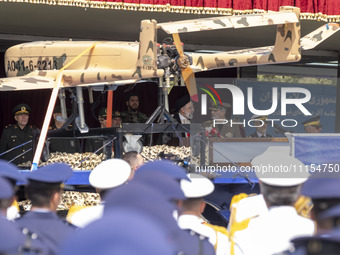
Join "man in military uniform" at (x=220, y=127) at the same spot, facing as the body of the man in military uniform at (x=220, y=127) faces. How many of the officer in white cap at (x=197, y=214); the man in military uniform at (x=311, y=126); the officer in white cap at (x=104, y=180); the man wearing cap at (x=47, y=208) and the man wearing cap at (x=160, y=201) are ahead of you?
4

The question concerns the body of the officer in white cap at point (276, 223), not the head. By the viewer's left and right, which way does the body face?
facing away from the viewer

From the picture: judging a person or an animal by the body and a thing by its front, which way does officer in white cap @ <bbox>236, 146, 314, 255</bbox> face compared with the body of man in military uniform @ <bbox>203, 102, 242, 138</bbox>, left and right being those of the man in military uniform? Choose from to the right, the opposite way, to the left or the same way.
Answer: the opposite way

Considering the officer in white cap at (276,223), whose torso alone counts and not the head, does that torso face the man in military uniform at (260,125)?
yes

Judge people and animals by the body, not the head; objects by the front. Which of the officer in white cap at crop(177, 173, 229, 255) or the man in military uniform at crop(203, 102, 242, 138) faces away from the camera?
the officer in white cap

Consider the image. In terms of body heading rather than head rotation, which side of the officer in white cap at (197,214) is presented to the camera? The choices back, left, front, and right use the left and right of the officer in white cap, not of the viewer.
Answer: back

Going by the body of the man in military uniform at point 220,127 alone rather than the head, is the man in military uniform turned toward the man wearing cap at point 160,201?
yes

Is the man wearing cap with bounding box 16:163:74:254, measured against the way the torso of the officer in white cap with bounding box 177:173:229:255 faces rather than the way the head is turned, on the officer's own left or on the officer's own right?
on the officer's own left

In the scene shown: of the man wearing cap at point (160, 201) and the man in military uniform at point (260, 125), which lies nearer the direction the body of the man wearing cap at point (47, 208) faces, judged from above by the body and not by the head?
the man in military uniform

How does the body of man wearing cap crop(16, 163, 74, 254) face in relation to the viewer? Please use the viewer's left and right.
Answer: facing away from the viewer and to the right of the viewer

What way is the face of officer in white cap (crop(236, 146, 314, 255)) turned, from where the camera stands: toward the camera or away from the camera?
away from the camera

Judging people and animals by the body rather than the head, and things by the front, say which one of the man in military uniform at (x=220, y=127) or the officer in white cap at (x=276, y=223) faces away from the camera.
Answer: the officer in white cap

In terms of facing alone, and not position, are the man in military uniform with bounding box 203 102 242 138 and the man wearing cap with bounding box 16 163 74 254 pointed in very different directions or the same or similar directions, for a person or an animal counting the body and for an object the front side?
very different directions
